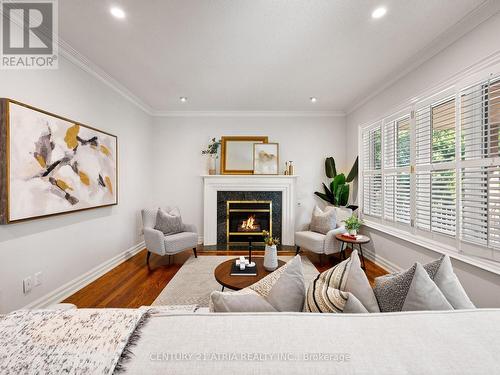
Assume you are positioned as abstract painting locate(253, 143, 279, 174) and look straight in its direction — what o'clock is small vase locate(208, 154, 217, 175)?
The small vase is roughly at 3 o'clock from the abstract painting.

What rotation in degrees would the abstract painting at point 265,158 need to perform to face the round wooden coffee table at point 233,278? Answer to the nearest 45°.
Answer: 0° — it already faces it

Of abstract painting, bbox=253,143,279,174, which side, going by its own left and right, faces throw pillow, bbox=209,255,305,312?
front

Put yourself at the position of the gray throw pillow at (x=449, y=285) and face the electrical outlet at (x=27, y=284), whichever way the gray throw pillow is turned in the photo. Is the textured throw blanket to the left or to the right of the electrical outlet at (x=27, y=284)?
left

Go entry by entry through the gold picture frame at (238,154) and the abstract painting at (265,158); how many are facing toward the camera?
2

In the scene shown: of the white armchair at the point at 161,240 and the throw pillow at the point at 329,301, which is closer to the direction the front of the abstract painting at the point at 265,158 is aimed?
the throw pillow

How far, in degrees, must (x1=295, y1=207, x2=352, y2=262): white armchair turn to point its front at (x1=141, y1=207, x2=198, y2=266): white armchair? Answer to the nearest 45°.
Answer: approximately 45° to its right

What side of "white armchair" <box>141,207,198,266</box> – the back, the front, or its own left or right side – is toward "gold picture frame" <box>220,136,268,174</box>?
left

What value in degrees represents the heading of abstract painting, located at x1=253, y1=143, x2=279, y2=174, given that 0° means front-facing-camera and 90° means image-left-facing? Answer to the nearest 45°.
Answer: approximately 0°

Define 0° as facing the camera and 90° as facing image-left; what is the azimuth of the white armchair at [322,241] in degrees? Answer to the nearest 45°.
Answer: approximately 45°
